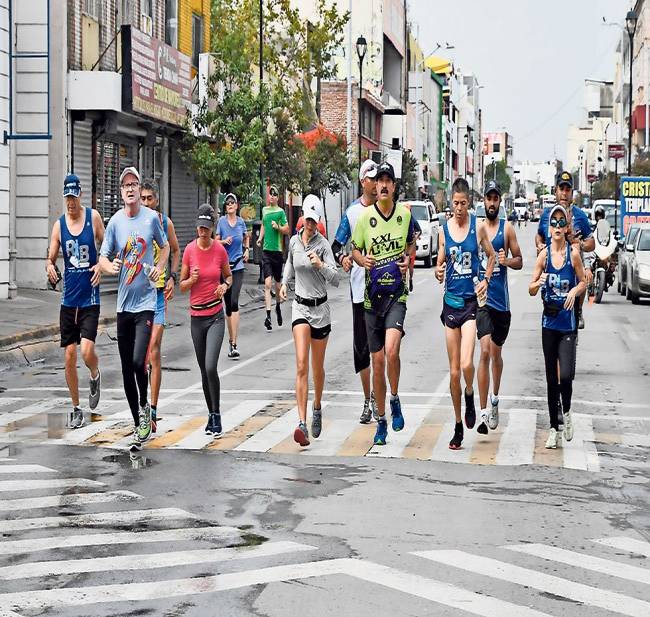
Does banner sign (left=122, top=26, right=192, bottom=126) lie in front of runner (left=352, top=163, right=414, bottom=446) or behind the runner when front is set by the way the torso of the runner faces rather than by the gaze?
behind

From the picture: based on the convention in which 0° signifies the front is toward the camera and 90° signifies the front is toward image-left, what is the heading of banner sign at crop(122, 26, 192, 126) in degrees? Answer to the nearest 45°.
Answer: approximately 315°

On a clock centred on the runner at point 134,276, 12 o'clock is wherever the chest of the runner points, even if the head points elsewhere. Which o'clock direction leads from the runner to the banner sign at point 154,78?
The banner sign is roughly at 6 o'clock from the runner.

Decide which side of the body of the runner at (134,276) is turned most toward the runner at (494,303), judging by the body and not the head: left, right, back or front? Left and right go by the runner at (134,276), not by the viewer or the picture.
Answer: left
